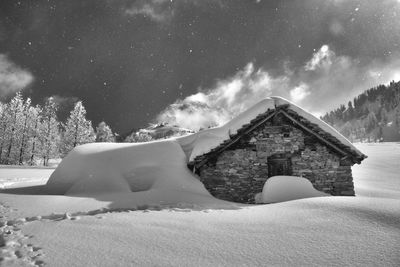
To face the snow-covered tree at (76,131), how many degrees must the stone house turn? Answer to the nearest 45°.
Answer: approximately 135° to its right

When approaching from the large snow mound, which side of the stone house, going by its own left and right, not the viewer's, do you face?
right

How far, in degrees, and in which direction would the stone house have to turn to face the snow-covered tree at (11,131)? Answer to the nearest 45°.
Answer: approximately 135° to its right

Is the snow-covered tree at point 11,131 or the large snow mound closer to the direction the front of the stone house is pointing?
the large snow mound

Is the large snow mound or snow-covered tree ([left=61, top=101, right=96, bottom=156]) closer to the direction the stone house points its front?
the large snow mound

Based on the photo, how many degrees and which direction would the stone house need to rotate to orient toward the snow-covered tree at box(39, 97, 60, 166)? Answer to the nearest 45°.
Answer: approximately 135° to its right

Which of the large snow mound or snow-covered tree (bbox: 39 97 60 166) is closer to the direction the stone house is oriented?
the large snow mound

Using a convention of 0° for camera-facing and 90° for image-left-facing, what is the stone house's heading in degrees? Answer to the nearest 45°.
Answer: approximately 0°

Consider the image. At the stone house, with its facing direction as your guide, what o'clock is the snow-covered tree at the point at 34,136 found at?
The snow-covered tree is roughly at 4 o'clock from the stone house.
